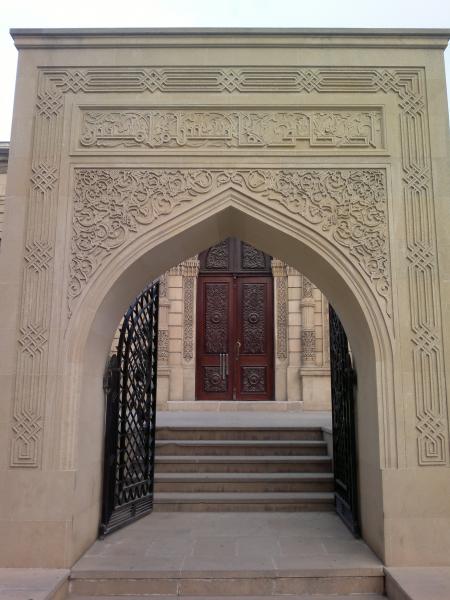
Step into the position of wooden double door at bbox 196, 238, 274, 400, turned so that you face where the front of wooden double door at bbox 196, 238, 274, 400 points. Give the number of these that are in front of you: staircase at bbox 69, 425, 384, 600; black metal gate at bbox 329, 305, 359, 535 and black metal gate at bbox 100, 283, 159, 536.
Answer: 3

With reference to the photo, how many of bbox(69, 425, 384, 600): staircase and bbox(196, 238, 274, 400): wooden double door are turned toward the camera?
2

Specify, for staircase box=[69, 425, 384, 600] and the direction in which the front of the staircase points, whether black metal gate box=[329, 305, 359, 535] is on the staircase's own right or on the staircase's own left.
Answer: on the staircase's own left

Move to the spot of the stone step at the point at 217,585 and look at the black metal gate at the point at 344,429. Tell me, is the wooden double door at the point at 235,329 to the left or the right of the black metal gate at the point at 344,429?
left

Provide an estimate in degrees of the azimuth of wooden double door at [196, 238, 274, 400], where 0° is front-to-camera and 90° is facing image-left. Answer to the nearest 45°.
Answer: approximately 0°

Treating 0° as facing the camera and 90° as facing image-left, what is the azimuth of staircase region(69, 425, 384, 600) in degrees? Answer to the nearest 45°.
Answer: approximately 0°
